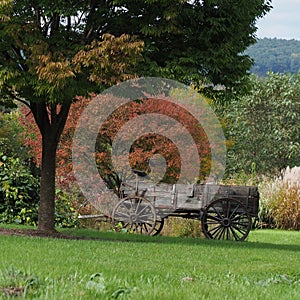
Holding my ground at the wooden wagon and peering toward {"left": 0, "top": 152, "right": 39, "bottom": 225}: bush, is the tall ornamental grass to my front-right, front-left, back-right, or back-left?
back-right

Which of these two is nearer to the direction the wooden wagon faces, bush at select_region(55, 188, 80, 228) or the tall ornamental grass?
the bush

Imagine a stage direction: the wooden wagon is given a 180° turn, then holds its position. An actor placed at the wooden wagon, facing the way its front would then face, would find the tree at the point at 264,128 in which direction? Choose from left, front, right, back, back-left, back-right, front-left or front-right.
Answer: left

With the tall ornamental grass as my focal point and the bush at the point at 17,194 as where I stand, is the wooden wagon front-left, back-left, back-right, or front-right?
front-right

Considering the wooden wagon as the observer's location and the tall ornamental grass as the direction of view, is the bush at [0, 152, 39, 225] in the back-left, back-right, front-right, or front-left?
back-left

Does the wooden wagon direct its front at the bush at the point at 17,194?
yes

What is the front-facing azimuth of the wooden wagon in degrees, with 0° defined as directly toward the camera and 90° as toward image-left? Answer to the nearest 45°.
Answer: approximately 90°

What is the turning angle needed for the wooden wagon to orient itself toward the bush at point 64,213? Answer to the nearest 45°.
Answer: approximately 45° to its right

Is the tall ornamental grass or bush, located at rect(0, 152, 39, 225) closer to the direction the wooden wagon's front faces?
the bush

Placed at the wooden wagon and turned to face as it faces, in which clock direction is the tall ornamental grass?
The tall ornamental grass is roughly at 4 o'clock from the wooden wagon.

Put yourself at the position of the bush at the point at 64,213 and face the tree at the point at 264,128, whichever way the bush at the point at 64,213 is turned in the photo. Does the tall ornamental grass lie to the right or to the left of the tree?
right
